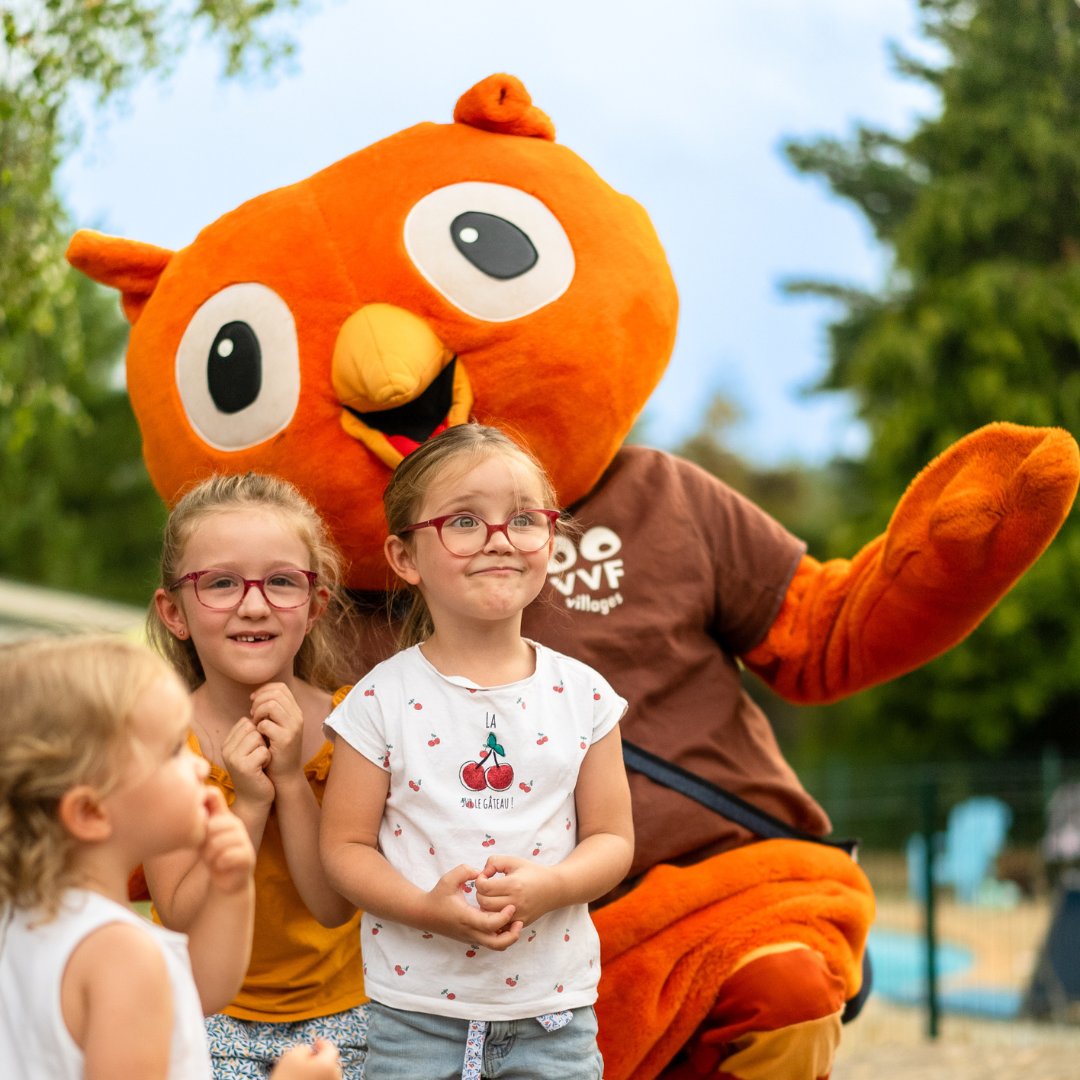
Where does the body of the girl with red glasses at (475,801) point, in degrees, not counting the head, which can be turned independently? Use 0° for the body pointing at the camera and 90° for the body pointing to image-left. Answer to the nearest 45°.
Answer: approximately 0°

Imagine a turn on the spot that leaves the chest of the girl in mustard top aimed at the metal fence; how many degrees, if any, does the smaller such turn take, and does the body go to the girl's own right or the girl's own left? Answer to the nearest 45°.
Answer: approximately 135° to the girl's own left

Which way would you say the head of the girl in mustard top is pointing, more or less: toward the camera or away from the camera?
toward the camera

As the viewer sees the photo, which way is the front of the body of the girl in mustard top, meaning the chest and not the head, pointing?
toward the camera

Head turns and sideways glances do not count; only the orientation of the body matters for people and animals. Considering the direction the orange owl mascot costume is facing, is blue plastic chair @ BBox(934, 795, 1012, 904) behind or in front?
behind

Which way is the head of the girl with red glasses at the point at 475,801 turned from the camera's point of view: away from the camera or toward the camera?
toward the camera

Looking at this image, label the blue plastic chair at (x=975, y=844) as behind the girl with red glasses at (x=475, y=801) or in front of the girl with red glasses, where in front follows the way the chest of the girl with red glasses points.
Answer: behind

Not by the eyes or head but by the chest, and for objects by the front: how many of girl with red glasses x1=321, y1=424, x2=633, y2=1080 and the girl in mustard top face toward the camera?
2

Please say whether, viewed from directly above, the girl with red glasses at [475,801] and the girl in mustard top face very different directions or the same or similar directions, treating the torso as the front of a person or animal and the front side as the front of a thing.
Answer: same or similar directions

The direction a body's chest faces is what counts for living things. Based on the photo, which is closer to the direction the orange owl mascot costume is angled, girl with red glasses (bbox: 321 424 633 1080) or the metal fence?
the girl with red glasses

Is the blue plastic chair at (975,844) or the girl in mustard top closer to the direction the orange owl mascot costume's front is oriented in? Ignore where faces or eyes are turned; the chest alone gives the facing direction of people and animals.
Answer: the girl in mustard top
